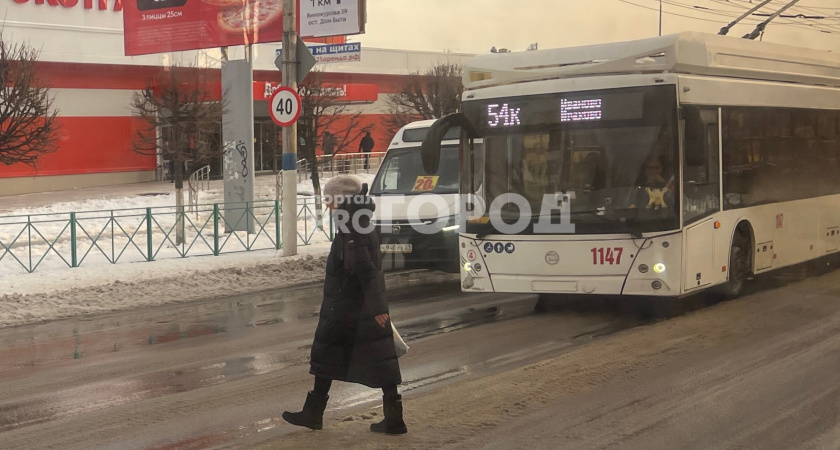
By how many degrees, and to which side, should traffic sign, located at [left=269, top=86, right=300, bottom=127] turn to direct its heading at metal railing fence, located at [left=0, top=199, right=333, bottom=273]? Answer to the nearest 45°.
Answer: approximately 135° to its right

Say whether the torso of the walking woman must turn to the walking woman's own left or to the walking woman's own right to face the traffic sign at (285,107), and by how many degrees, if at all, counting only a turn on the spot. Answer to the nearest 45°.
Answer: approximately 90° to the walking woman's own right

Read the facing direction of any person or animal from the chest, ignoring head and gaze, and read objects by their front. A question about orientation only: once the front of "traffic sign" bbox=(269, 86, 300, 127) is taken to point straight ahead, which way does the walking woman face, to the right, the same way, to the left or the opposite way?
to the right

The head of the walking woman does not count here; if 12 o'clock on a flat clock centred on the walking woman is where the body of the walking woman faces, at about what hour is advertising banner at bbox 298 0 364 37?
The advertising banner is roughly at 3 o'clock from the walking woman.

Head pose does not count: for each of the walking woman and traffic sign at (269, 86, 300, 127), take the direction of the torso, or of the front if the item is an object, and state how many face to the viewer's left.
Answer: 1

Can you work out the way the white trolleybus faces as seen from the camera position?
facing the viewer and to the left of the viewer

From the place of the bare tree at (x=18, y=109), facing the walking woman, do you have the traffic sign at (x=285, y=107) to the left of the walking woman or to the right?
left

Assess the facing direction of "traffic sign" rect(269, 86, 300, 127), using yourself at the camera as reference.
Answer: facing the viewer

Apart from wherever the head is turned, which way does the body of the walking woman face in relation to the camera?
to the viewer's left

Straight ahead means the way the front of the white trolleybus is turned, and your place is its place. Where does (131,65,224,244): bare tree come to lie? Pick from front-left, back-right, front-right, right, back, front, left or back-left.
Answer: right

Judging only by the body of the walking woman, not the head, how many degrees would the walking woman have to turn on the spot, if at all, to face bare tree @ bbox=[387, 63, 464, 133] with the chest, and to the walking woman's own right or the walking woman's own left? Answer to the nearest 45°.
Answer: approximately 90° to the walking woman's own right
